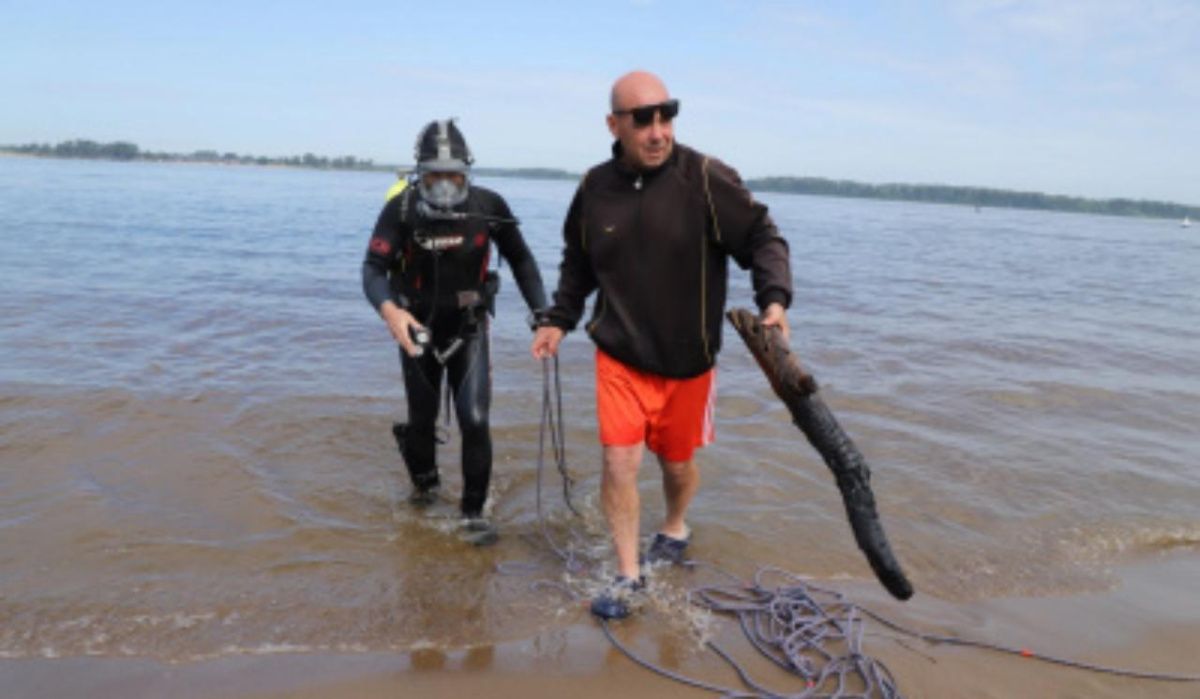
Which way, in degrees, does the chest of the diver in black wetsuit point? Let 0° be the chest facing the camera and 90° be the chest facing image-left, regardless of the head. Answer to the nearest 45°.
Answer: approximately 0°

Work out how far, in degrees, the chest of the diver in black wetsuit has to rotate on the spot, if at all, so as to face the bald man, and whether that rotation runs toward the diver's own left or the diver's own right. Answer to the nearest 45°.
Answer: approximately 45° to the diver's own left
